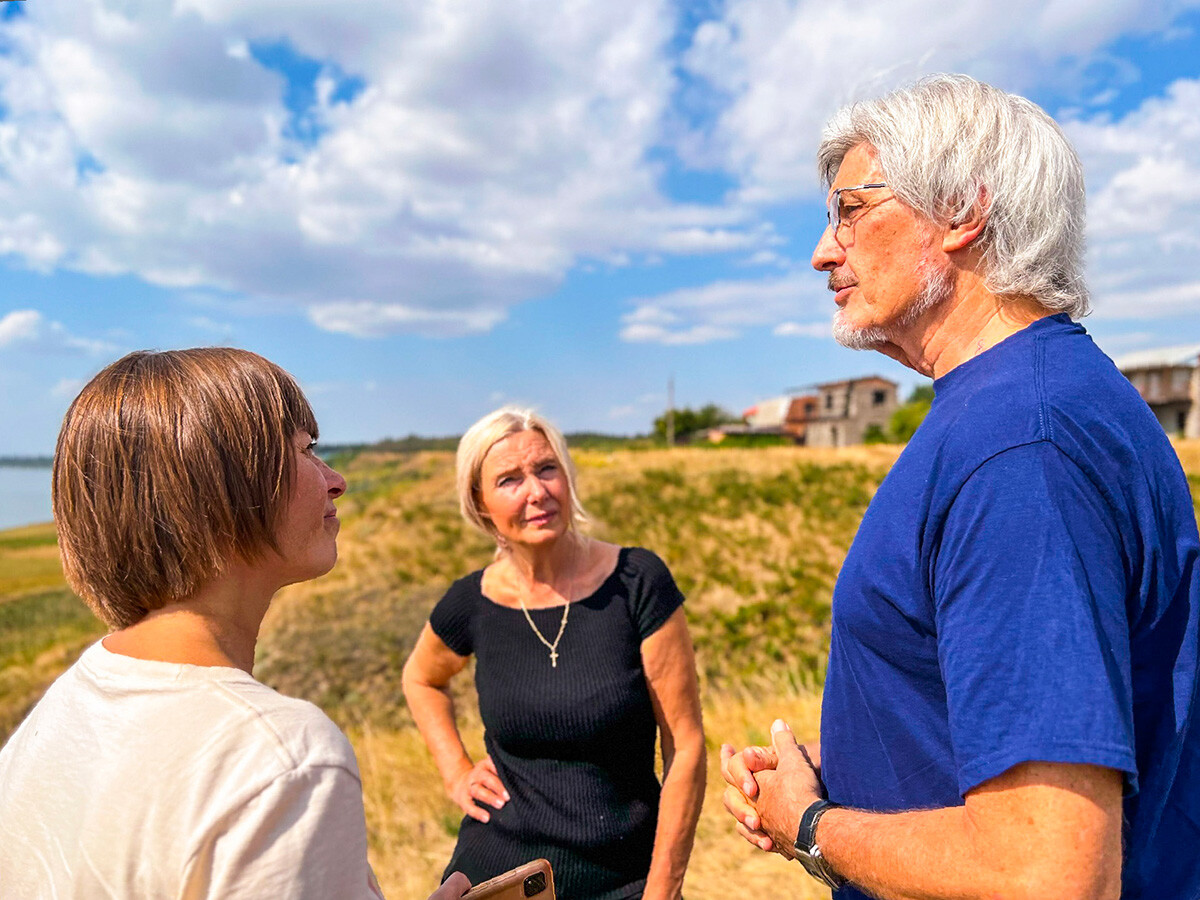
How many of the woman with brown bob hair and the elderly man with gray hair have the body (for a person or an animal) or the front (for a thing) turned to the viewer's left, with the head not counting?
1

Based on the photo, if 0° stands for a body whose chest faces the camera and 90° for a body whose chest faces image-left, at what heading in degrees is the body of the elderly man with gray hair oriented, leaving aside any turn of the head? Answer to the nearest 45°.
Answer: approximately 90°

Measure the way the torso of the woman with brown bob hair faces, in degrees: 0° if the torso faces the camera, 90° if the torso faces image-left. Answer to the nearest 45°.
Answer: approximately 225°

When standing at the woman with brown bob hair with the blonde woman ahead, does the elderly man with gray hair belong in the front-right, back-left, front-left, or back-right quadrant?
front-right

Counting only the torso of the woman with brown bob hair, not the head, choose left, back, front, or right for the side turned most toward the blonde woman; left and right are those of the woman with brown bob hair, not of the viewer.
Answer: front

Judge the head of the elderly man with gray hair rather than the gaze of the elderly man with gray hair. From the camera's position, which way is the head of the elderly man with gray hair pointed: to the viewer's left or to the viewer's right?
to the viewer's left

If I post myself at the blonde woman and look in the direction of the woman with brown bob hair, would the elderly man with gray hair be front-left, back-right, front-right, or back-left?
front-left

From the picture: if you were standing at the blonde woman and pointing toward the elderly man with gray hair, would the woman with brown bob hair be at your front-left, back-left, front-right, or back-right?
front-right

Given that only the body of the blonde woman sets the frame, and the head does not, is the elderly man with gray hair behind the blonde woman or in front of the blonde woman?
in front

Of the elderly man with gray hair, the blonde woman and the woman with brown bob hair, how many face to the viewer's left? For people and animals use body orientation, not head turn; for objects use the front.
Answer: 1

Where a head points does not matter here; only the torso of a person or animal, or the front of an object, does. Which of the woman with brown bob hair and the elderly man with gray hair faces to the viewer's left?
the elderly man with gray hair

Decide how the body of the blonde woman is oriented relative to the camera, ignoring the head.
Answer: toward the camera

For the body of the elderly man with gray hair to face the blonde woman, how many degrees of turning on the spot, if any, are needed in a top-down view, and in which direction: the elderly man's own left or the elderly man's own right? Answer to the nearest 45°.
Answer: approximately 45° to the elderly man's own right

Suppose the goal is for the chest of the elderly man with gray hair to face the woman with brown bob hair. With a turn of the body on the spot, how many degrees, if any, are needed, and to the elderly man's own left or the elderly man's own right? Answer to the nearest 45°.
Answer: approximately 45° to the elderly man's own left
